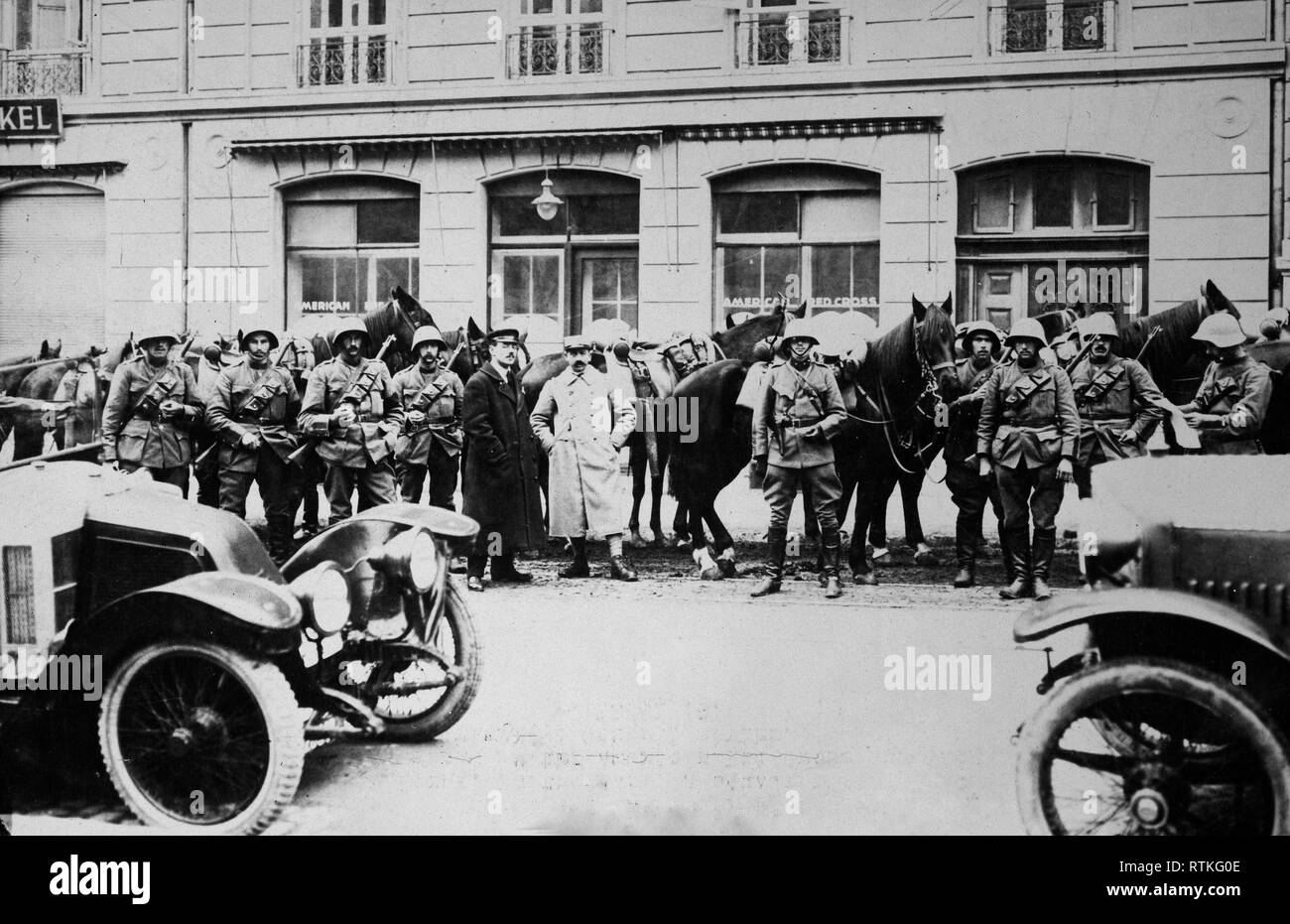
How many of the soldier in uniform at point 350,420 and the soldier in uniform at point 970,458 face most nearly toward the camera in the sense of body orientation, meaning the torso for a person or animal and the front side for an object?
2

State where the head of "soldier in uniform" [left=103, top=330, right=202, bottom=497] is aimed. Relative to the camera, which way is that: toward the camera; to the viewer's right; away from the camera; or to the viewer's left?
toward the camera

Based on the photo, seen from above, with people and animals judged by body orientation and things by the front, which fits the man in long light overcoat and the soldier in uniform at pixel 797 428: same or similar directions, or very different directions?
same or similar directions

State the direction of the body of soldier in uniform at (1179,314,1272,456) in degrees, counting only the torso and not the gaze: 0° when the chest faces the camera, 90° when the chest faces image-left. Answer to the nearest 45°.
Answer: approximately 45°

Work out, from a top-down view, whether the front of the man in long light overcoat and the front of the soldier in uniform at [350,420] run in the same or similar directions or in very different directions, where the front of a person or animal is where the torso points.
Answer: same or similar directions

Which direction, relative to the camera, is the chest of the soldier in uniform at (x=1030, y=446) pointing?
toward the camera

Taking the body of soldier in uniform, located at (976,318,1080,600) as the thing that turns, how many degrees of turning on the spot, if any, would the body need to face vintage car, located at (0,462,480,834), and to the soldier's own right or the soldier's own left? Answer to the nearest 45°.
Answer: approximately 45° to the soldier's own right

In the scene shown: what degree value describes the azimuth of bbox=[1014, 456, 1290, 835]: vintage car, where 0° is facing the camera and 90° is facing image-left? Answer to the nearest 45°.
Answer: approximately 90°

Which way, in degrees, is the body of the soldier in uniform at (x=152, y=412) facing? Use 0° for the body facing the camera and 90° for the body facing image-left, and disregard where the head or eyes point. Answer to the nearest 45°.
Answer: approximately 0°

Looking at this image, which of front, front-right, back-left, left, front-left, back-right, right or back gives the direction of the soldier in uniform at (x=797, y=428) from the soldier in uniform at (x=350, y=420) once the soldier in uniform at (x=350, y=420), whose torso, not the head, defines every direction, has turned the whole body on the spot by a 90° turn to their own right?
back

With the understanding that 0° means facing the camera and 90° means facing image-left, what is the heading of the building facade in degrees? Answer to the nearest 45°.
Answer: approximately 0°

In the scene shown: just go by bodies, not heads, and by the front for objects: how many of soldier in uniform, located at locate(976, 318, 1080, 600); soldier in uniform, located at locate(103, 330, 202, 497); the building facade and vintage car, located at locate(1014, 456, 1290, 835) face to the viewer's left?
1
